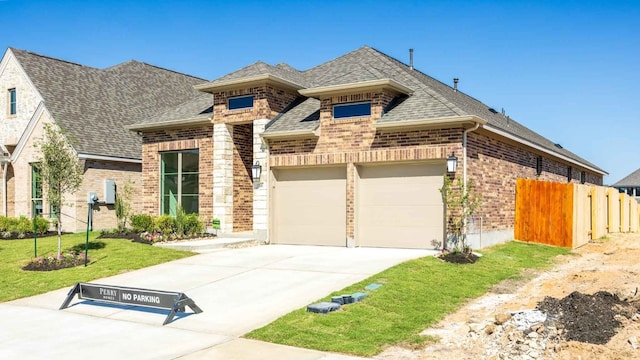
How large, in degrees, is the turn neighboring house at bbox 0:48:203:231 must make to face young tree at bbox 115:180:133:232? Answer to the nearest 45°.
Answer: approximately 90° to its left

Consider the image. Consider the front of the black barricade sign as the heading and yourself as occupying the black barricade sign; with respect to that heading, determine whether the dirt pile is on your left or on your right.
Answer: on your left

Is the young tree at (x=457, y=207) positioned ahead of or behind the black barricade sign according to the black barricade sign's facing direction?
behind

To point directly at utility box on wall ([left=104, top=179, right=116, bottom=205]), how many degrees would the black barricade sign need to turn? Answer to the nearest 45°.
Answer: approximately 135° to its right

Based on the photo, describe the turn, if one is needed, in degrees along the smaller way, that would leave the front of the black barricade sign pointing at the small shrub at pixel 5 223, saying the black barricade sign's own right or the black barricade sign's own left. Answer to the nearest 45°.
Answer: approximately 135° to the black barricade sign's own right

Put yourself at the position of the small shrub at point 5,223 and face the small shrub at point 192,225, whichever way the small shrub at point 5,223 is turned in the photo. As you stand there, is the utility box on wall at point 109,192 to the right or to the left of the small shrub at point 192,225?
left

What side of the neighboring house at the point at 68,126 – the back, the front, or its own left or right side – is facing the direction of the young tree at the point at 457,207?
left

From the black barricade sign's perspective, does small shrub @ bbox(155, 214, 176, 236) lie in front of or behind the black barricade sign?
behind

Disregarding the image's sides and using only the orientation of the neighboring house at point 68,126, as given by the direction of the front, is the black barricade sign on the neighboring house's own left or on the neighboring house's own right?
on the neighboring house's own left

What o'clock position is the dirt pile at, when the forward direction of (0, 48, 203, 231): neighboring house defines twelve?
The dirt pile is roughly at 10 o'clock from the neighboring house.

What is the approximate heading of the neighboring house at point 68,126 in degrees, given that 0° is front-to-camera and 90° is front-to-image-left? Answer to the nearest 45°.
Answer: approximately 45°

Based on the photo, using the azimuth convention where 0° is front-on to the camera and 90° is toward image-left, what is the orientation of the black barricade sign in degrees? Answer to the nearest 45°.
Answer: approximately 45°

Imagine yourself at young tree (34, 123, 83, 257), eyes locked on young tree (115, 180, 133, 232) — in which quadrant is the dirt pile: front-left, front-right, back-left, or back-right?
back-right

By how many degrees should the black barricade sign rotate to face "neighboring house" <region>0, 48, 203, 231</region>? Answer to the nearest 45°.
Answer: approximately 135° to its right

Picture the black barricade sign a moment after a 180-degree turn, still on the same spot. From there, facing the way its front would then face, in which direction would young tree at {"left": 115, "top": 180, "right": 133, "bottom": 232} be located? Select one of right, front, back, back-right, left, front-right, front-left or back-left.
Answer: front-left
